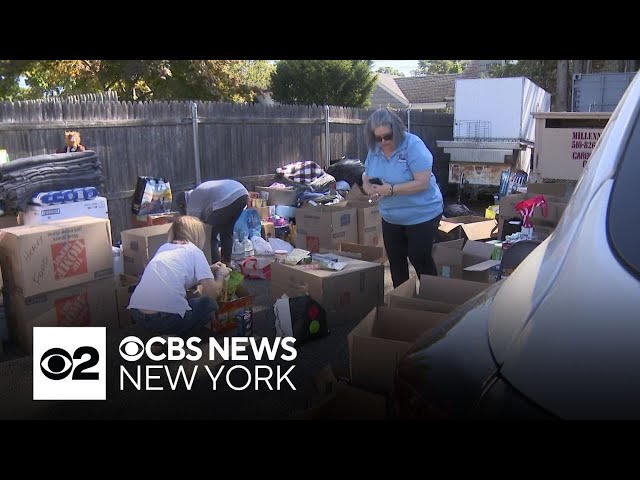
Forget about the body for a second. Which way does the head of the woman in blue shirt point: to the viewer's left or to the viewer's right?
to the viewer's left

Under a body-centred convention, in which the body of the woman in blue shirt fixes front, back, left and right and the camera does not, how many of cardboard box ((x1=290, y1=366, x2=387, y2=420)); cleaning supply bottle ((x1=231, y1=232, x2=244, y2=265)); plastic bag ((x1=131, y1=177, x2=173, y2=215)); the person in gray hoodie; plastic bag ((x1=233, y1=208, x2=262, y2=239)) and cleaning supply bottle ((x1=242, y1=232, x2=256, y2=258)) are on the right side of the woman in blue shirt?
5

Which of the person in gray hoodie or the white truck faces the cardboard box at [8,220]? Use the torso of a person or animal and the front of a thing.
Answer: the person in gray hoodie

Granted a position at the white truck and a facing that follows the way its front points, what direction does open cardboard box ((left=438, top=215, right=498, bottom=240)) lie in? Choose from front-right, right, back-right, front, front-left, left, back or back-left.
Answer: back-right

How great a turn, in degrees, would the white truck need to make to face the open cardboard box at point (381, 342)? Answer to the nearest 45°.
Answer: approximately 135° to its right

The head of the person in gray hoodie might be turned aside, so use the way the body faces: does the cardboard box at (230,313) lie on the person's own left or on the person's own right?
on the person's own left

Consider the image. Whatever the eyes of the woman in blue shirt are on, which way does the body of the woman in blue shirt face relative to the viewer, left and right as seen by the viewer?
facing the viewer and to the left of the viewer

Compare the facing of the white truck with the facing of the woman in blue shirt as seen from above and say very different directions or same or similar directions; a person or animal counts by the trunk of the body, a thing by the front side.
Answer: very different directions

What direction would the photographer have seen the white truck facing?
facing away from the viewer and to the right of the viewer

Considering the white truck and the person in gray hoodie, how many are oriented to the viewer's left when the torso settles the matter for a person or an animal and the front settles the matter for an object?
1

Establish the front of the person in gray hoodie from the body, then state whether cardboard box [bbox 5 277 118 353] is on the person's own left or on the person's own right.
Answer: on the person's own left

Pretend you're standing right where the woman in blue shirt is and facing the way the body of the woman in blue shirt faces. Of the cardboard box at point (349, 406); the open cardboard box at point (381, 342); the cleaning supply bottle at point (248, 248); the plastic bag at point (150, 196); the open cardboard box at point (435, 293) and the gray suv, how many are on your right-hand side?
2

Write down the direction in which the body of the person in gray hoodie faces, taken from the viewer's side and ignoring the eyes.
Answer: to the viewer's left
